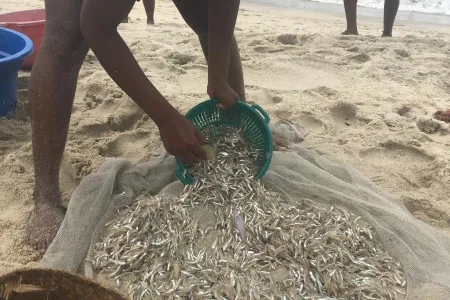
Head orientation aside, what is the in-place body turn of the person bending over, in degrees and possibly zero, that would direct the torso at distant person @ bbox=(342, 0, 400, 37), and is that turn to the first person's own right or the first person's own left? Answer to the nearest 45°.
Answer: approximately 135° to the first person's own left
